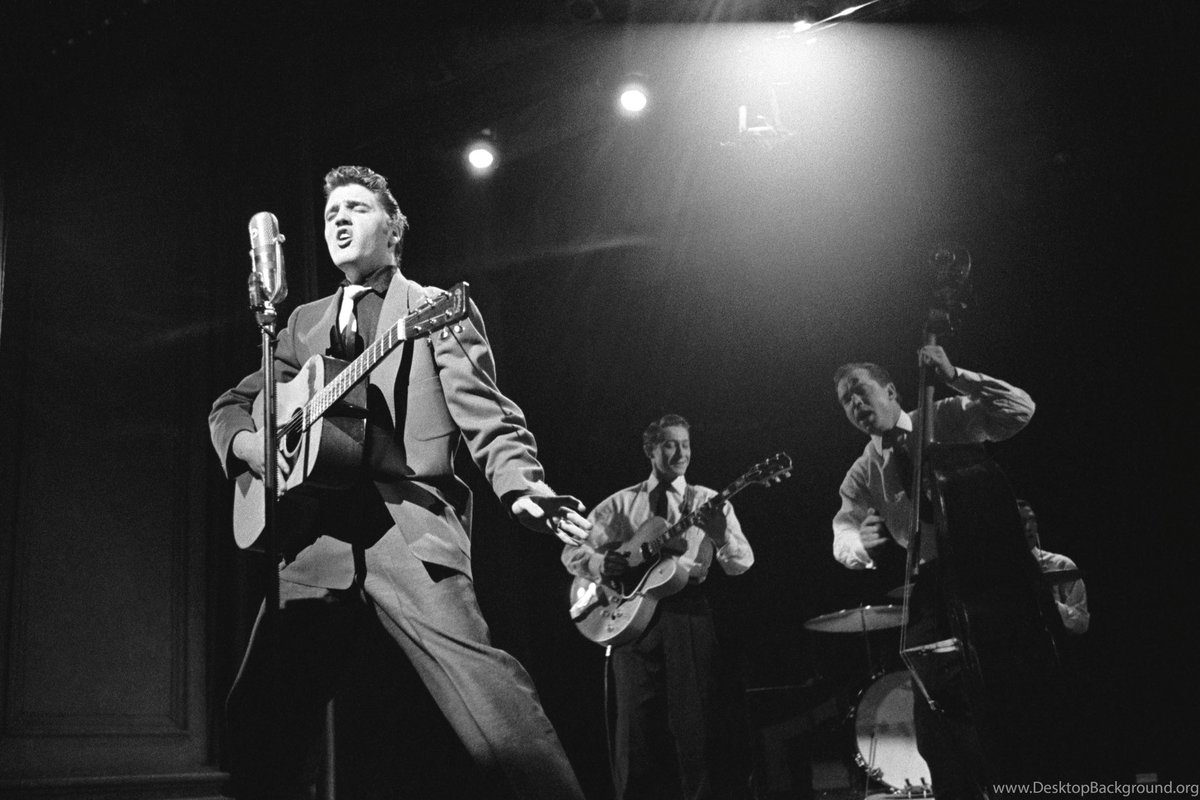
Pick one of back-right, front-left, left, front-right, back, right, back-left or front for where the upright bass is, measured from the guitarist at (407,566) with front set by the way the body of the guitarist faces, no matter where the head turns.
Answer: back-left

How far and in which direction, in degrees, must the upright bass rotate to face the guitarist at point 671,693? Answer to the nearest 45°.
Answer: approximately 45° to its right

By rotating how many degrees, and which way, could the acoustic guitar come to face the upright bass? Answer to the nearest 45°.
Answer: approximately 135° to its left

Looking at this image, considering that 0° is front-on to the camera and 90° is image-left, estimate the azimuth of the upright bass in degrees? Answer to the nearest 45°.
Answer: approximately 90°

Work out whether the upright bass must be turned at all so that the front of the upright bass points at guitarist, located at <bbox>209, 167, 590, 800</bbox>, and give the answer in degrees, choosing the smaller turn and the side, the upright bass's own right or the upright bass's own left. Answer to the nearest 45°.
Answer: approximately 45° to the upright bass's own left

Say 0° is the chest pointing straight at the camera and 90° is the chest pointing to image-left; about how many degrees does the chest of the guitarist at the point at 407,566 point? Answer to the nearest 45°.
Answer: approximately 45°
